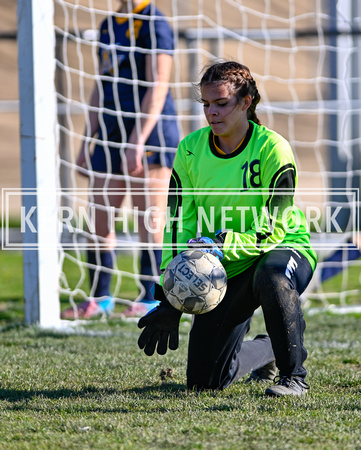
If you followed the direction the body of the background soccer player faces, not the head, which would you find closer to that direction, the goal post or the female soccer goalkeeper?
the goal post

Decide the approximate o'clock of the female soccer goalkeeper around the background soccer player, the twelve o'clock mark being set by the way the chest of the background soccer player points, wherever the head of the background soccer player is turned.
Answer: The female soccer goalkeeper is roughly at 10 o'clock from the background soccer player.

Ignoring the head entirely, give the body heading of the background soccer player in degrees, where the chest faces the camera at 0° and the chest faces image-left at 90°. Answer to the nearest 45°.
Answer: approximately 45°

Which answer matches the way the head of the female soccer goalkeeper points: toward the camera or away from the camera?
toward the camera

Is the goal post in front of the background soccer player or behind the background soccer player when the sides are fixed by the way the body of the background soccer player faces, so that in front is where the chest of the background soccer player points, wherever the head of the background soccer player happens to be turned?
in front
